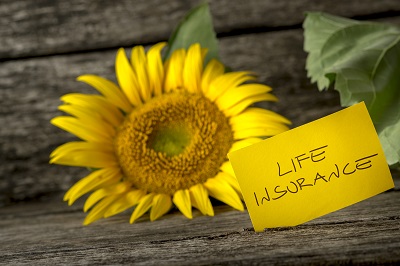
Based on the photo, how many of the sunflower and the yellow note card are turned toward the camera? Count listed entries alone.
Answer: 2

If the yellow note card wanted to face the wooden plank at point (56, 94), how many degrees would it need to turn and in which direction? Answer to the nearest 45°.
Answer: approximately 135° to its right

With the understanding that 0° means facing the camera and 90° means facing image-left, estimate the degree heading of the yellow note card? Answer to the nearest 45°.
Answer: approximately 0°
